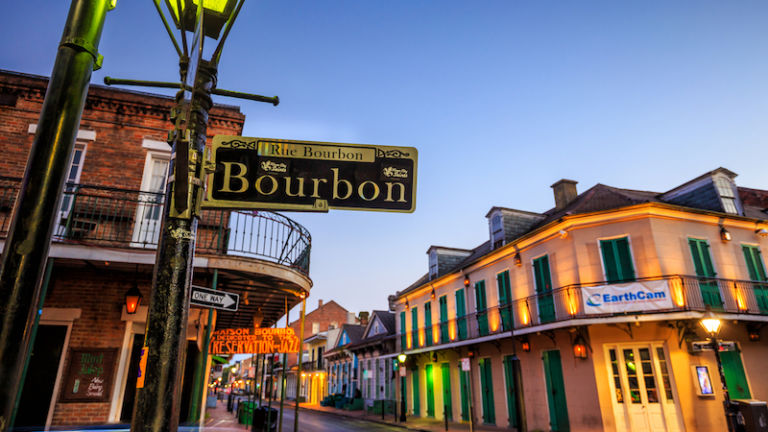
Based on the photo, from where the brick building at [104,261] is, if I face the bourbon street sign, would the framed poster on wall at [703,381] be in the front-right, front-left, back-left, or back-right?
front-left

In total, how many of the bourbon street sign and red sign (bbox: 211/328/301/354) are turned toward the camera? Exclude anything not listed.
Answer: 2

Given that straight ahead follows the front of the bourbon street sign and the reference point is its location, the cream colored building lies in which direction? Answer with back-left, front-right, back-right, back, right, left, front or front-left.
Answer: back-left

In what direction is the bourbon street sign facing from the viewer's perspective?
toward the camera

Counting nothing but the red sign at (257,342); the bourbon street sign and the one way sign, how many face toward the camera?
3

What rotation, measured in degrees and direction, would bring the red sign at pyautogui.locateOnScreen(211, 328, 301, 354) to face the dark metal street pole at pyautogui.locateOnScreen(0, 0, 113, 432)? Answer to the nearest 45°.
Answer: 0° — it already faces it

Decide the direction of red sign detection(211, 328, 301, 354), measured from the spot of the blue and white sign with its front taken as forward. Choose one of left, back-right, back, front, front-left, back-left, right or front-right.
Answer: front-right

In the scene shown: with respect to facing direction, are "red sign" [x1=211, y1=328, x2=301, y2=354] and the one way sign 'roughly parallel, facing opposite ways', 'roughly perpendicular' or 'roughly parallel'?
roughly parallel

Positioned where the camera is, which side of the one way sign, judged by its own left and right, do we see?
front

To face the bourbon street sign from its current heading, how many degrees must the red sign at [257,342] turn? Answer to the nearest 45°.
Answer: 0° — it already faces it

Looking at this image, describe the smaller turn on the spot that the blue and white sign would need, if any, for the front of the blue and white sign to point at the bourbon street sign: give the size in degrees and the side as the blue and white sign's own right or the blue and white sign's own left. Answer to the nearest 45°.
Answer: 0° — it already faces it

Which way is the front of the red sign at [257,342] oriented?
toward the camera
